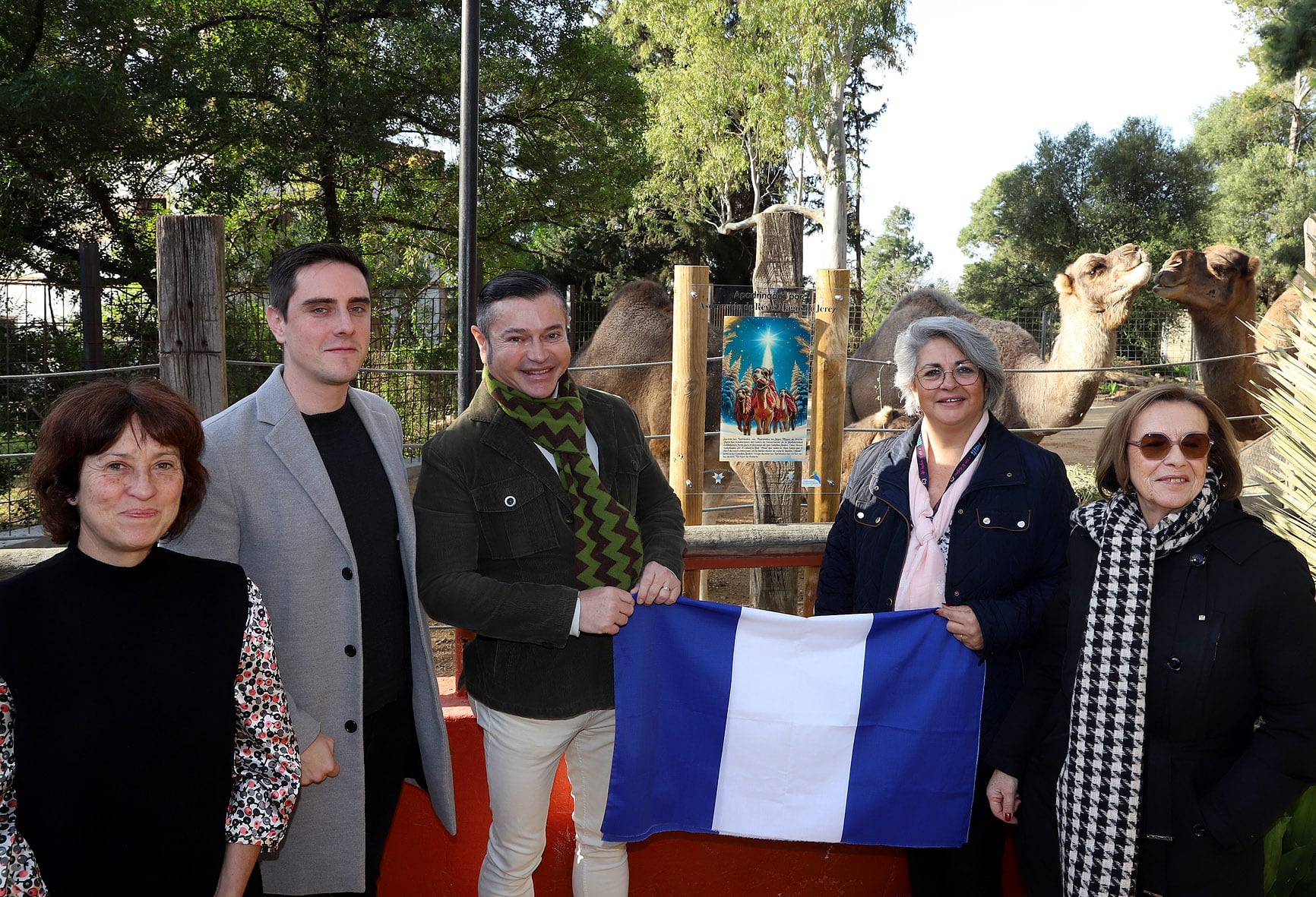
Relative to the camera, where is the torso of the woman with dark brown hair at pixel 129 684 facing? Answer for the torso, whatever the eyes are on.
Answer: toward the camera

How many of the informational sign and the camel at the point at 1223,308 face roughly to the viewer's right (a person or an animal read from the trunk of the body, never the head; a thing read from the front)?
0

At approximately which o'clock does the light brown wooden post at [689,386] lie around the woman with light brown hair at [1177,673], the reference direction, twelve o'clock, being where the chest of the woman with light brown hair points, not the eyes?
The light brown wooden post is roughly at 3 o'clock from the woman with light brown hair.

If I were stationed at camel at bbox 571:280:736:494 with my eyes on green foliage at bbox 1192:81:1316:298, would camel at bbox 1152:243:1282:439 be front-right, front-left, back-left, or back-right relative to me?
front-right

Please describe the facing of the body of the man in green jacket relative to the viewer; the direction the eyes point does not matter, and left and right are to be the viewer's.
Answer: facing the viewer and to the right of the viewer

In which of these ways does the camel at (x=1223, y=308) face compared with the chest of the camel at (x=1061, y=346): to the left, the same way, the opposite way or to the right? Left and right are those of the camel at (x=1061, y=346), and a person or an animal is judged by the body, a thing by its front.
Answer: the opposite way

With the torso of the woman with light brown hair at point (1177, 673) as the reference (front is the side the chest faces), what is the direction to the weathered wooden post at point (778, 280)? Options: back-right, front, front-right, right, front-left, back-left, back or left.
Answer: right

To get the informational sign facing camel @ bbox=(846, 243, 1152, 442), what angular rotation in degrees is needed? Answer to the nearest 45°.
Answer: approximately 135° to its left

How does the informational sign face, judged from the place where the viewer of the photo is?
facing the viewer

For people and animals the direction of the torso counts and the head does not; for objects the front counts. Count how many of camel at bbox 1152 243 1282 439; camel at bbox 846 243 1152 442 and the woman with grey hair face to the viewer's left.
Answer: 1

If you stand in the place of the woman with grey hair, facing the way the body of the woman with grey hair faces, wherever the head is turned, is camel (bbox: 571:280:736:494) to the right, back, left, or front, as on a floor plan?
back

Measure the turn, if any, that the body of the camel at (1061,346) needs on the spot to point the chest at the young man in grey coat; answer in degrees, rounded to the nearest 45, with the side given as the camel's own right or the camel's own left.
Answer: approximately 90° to the camel's own right

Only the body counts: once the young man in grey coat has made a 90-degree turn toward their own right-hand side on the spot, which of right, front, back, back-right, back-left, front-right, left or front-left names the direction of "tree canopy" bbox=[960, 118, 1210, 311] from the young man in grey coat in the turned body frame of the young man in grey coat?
back

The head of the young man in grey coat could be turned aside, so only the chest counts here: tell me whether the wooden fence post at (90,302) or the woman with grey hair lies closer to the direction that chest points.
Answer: the woman with grey hair

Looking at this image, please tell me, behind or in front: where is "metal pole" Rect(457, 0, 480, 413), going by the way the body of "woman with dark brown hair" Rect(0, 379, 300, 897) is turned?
behind
